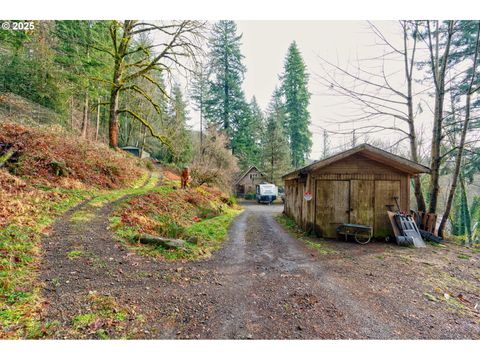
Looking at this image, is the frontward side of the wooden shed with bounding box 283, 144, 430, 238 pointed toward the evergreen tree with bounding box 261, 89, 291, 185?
no

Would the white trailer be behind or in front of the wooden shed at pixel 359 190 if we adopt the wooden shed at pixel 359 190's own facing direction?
behind

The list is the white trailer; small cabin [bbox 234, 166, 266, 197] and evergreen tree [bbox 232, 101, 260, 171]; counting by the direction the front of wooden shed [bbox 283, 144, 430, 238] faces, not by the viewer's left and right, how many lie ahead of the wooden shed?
0

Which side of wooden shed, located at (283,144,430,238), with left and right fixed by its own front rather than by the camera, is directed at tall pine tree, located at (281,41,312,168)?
back

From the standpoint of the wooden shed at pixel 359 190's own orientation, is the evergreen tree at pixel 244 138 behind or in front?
behind

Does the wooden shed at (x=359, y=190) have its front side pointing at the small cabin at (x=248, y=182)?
no

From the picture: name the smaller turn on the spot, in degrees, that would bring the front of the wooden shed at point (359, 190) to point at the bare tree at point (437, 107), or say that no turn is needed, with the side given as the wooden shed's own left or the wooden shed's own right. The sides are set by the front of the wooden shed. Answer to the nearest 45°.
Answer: approximately 135° to the wooden shed's own left

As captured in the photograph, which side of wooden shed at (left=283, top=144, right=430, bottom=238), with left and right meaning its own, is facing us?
front

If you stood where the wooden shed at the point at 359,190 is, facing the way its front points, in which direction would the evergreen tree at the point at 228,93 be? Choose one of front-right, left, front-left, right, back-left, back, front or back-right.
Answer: back-right
